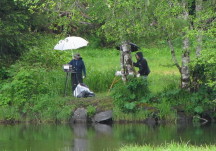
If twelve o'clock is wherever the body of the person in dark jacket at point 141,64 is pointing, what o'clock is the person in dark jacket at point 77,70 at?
the person in dark jacket at point 77,70 is roughly at 12 o'clock from the person in dark jacket at point 141,64.

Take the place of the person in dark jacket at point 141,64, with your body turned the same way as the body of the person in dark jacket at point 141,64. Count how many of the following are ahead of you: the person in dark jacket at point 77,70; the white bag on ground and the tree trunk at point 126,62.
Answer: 3

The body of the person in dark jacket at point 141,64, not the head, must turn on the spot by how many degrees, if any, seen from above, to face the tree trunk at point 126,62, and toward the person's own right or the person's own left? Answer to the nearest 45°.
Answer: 0° — they already face it

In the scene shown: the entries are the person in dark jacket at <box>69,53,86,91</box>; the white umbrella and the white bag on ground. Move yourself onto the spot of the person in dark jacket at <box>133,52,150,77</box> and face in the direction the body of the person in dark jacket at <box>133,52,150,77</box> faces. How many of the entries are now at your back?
0

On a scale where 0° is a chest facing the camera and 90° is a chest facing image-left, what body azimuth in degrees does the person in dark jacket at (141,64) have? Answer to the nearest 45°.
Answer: approximately 90°

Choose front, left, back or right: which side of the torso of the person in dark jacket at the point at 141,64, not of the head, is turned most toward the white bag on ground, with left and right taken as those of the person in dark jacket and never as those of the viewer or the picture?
front

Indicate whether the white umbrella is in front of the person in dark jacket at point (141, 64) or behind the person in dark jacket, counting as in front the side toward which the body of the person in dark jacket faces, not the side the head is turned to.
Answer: in front

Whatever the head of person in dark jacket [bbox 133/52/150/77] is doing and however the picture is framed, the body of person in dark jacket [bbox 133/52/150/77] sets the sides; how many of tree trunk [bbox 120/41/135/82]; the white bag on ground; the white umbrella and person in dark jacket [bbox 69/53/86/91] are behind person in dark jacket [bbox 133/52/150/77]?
0
